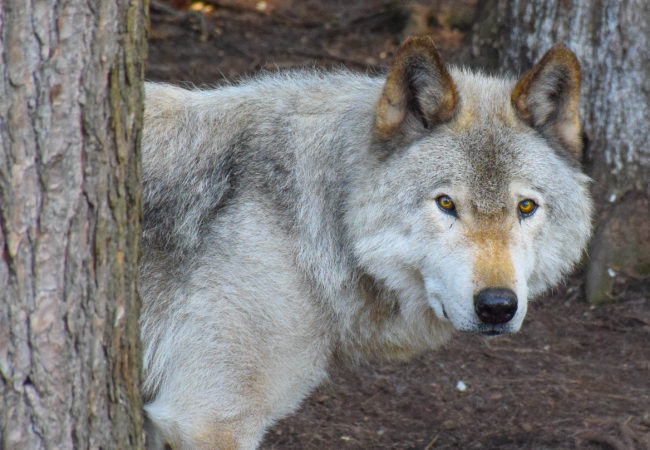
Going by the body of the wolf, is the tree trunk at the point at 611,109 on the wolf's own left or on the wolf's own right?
on the wolf's own left

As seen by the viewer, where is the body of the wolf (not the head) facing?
to the viewer's right

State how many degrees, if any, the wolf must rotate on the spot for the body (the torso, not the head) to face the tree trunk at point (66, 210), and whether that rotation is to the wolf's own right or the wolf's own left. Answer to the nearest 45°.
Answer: approximately 135° to the wolf's own right
